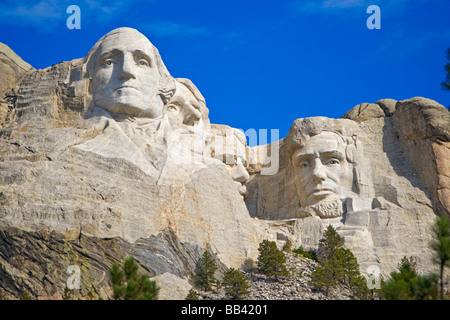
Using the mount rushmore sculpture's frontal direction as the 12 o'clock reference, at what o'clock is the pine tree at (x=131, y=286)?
The pine tree is roughly at 12 o'clock from the mount rushmore sculpture.

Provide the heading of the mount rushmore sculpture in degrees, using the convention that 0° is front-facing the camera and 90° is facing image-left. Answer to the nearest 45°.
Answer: approximately 0°

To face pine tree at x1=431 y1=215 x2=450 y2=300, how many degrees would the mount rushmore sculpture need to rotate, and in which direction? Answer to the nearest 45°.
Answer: approximately 45° to its left
